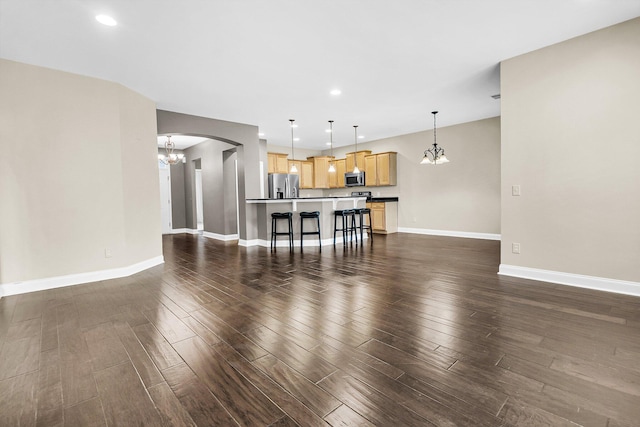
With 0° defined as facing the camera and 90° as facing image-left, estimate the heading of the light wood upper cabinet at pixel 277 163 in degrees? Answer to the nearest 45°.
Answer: approximately 315°

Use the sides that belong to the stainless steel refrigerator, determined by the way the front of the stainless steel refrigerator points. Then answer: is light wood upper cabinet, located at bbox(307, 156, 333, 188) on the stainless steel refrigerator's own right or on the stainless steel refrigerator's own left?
on the stainless steel refrigerator's own left

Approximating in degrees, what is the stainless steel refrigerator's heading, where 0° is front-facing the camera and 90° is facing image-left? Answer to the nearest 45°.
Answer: approximately 315°

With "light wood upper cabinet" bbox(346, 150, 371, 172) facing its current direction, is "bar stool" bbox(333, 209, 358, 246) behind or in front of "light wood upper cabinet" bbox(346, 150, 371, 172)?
in front

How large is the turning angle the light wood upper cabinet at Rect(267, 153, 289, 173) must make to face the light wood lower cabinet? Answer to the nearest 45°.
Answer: approximately 45° to its left

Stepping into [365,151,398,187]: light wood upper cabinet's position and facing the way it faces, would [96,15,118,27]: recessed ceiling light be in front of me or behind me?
in front

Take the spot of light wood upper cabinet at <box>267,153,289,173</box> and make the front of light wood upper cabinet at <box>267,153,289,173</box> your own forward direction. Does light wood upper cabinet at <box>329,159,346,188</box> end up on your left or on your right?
on your left

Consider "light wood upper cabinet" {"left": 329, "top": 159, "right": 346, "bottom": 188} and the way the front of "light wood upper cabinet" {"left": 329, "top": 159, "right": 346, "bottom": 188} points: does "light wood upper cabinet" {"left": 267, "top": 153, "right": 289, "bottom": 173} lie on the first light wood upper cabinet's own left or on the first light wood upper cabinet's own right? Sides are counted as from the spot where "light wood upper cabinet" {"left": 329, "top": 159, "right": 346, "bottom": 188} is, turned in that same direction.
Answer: on the first light wood upper cabinet's own right

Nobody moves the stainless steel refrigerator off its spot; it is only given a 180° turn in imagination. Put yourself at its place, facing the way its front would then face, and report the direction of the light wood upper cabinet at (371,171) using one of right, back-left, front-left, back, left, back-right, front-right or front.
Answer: back-right

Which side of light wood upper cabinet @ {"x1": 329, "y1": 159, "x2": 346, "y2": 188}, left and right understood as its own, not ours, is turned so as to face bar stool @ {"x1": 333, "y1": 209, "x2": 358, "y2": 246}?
front

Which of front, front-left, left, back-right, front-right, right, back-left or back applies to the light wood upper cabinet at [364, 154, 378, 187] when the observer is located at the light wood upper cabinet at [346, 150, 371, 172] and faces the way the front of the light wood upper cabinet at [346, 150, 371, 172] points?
left
